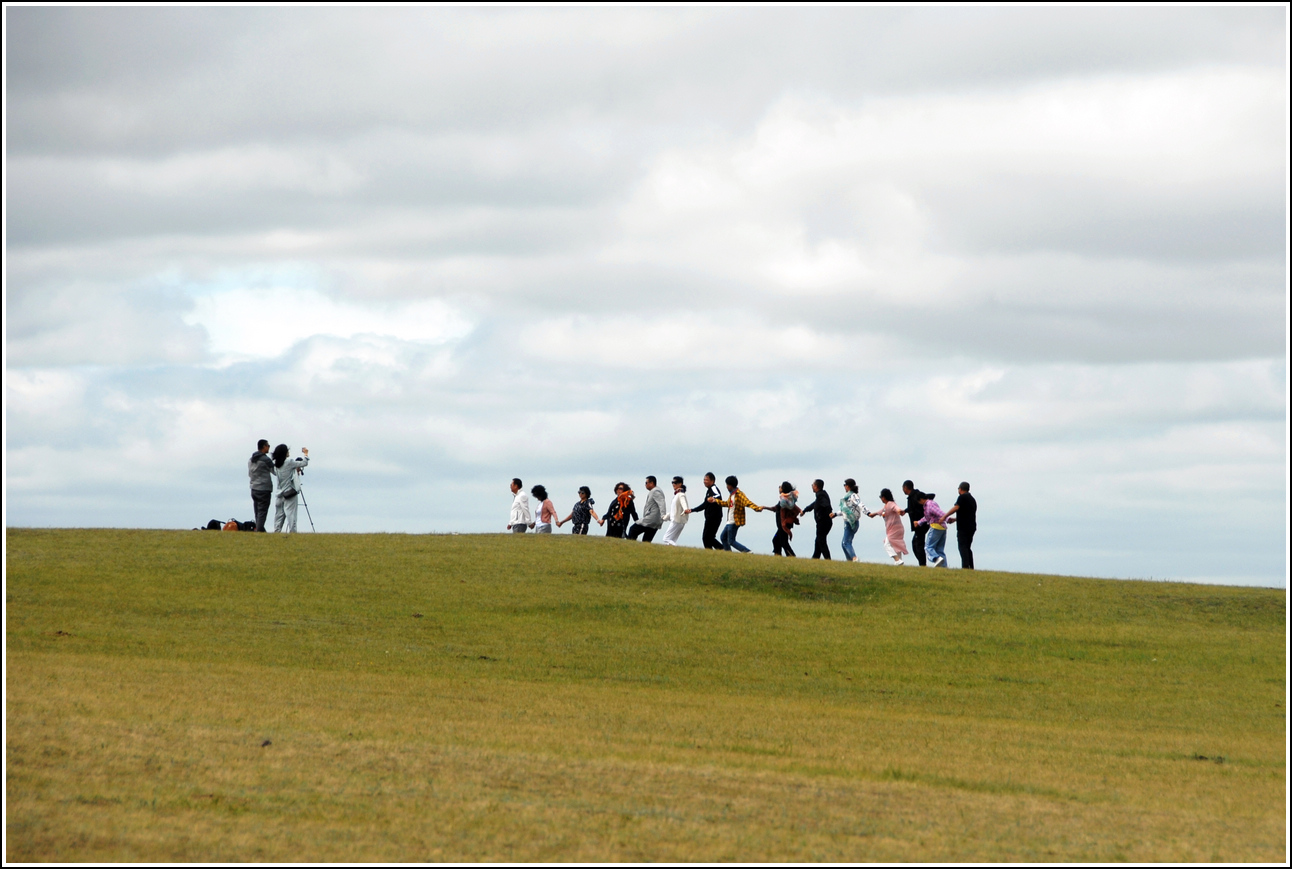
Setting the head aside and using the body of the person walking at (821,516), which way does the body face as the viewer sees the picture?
to the viewer's left

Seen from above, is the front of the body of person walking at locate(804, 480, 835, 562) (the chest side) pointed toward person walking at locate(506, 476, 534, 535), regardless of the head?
yes

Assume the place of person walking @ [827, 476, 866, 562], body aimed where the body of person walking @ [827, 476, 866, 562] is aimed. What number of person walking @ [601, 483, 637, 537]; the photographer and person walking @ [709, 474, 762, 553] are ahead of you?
3

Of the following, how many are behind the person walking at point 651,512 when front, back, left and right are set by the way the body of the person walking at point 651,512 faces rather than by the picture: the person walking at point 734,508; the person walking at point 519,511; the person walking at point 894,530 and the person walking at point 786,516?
3

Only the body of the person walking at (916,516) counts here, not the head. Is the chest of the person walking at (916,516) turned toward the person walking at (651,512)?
yes

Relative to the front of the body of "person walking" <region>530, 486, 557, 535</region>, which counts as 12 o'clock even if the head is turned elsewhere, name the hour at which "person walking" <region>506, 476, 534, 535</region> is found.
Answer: "person walking" <region>506, 476, 534, 535</region> is roughly at 11 o'clock from "person walking" <region>530, 486, 557, 535</region>.

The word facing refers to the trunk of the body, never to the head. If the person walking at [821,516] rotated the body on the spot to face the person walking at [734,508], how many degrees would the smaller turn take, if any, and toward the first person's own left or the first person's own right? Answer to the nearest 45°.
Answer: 0° — they already face them

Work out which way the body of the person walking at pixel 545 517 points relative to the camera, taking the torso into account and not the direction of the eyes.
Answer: to the viewer's left

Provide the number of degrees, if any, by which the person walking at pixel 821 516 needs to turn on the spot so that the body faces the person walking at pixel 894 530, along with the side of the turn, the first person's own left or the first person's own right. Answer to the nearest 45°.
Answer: approximately 135° to the first person's own right

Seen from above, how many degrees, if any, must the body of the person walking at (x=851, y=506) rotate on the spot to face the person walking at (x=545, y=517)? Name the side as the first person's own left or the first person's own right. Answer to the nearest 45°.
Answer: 0° — they already face them

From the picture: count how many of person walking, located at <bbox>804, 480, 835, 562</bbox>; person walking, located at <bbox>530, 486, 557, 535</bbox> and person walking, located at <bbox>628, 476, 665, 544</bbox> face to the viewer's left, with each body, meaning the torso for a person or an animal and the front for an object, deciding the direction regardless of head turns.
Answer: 3

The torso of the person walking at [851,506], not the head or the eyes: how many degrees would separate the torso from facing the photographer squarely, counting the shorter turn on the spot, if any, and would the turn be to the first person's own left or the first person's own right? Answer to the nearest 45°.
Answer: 0° — they already face them

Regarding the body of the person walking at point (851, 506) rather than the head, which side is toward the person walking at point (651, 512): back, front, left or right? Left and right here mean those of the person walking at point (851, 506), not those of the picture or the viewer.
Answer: front

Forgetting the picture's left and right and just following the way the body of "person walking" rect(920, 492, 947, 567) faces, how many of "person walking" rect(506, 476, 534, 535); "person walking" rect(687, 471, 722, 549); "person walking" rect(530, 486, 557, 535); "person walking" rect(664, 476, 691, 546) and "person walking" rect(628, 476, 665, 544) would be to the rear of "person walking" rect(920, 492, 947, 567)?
0

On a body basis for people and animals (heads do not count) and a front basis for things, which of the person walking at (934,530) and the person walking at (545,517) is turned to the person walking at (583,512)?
the person walking at (934,530)

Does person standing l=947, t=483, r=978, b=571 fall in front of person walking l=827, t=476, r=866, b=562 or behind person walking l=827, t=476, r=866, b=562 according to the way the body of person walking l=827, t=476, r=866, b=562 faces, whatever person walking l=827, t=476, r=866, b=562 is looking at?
behind

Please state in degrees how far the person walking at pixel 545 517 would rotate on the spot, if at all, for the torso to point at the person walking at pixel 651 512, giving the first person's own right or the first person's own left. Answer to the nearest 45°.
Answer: approximately 180°

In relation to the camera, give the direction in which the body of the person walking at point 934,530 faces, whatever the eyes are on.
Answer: to the viewer's left

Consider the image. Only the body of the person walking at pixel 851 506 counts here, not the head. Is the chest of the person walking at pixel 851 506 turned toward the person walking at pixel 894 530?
no

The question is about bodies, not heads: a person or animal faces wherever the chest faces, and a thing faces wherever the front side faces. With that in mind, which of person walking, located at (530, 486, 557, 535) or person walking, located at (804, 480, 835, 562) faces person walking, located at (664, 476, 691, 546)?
person walking, located at (804, 480, 835, 562)
